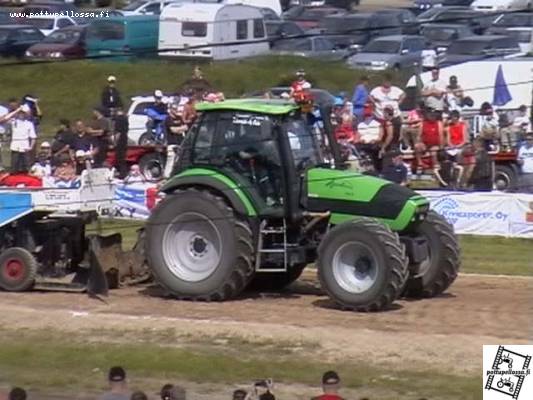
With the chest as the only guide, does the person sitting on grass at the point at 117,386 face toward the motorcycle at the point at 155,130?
yes

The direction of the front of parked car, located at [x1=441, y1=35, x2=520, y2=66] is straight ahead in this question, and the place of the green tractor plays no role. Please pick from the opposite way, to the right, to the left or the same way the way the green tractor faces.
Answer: to the left

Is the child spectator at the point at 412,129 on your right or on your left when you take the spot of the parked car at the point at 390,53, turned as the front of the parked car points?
on your left

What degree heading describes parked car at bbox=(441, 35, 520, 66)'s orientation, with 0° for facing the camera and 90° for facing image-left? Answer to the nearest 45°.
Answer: approximately 45°

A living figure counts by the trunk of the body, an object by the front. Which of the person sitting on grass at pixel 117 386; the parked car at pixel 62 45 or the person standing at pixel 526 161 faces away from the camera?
the person sitting on grass

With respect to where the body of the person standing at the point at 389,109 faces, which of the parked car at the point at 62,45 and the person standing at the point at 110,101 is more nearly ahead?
the person standing

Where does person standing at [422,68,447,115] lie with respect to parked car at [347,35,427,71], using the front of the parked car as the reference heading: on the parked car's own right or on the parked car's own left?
on the parked car's own left

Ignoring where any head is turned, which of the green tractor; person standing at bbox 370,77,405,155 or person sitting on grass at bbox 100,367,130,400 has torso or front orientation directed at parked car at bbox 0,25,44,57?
the person sitting on grass
